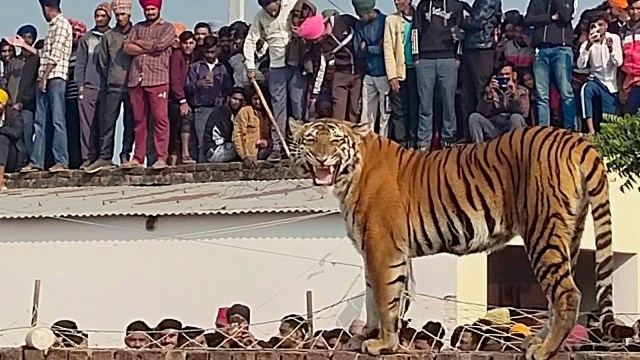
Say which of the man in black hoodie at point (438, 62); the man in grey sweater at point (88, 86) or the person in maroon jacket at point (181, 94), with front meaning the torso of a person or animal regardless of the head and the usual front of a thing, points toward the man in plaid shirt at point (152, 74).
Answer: the man in grey sweater

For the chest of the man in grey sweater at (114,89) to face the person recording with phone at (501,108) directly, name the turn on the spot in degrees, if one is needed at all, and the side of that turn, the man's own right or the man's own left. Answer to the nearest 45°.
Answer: approximately 45° to the man's own left

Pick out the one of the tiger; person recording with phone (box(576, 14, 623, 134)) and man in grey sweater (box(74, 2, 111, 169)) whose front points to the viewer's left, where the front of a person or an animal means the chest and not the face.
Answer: the tiger

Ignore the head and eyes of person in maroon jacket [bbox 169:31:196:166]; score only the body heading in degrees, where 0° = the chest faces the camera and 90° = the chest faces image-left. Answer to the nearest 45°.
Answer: approximately 315°

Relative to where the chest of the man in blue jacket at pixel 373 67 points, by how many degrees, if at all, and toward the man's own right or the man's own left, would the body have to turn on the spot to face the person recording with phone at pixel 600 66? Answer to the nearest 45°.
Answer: approximately 135° to the man's own left

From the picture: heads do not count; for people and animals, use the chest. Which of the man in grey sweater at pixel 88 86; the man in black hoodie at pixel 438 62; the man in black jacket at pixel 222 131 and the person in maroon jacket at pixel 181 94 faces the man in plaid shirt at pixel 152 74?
the man in grey sweater

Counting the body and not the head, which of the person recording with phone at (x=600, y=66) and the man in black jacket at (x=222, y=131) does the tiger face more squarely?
the man in black jacket

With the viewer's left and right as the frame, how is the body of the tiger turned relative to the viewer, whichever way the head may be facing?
facing to the left of the viewer

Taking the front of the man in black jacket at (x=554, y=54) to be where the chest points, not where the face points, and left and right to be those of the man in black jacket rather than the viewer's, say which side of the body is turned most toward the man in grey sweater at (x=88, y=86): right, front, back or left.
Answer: right

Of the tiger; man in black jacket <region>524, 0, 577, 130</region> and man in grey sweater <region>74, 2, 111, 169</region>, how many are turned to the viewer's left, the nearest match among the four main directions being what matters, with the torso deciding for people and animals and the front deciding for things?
1

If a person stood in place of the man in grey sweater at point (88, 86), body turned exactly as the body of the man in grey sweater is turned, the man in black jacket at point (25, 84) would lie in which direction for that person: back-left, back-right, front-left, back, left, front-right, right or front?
back
